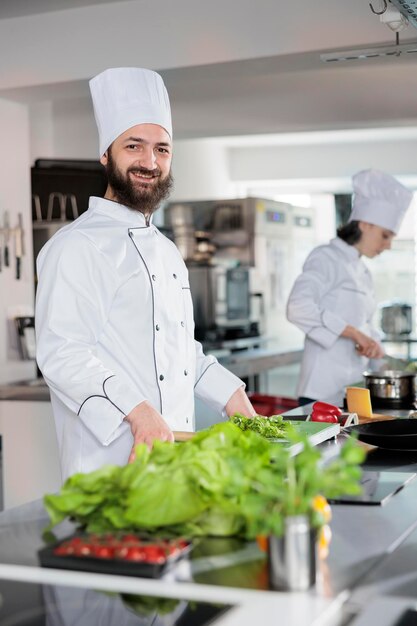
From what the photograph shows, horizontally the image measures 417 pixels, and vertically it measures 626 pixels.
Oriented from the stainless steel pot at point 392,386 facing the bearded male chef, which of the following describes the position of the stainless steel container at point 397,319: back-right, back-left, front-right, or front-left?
back-right

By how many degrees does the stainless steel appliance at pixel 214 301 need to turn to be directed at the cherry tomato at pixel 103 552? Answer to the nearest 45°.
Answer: approximately 45° to its right

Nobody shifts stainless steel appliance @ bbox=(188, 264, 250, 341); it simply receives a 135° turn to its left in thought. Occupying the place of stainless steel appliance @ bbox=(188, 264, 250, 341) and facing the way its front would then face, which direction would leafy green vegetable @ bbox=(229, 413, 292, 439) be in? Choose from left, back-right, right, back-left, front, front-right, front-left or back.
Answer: back

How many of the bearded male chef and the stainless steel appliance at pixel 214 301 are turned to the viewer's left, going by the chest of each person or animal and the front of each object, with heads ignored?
0

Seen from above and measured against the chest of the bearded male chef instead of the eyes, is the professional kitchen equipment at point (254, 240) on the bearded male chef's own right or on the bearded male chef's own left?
on the bearded male chef's own left

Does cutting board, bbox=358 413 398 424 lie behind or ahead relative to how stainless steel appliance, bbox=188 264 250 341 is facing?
ahead

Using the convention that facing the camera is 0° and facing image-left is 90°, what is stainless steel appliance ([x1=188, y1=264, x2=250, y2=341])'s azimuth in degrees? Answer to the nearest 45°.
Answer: approximately 315°

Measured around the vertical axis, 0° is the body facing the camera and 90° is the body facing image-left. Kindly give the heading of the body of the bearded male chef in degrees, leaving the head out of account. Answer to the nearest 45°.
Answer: approximately 315°

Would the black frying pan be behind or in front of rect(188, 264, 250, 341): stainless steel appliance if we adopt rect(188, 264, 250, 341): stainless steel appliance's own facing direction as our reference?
in front
